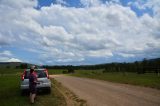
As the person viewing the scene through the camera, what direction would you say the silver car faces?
facing away from the viewer
